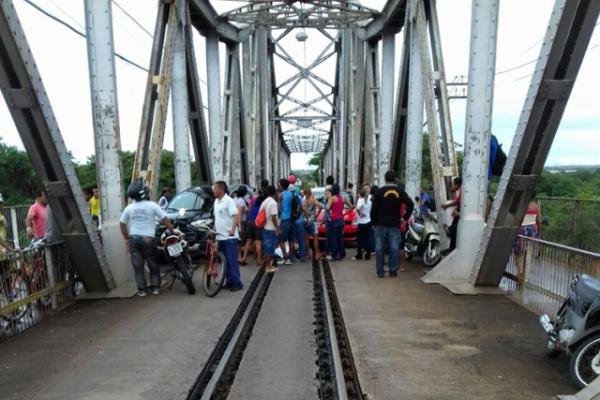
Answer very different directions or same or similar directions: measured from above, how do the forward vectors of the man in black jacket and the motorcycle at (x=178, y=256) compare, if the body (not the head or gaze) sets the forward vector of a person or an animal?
same or similar directions

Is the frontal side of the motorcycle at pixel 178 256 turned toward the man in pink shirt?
no

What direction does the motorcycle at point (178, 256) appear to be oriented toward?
away from the camera

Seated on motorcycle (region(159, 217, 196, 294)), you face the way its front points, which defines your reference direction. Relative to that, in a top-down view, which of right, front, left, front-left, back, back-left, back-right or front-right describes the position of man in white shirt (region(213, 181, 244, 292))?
right

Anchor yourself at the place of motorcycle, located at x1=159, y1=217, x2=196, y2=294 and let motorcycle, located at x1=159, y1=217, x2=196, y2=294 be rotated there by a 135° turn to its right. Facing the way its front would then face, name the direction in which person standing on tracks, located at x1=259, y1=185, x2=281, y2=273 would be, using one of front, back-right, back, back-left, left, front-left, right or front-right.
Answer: left

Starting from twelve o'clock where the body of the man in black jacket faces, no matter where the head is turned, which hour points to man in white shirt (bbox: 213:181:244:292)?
The man in white shirt is roughly at 8 o'clock from the man in black jacket.

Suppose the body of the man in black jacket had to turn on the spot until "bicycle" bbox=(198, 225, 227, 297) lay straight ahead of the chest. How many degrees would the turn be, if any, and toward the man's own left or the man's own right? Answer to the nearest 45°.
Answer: approximately 135° to the man's own left

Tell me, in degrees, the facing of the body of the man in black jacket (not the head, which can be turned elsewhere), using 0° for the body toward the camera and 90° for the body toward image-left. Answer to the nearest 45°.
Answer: approximately 180°

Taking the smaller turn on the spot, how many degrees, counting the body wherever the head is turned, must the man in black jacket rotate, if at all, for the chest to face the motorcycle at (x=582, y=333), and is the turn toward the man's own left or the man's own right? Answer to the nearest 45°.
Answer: approximately 180°

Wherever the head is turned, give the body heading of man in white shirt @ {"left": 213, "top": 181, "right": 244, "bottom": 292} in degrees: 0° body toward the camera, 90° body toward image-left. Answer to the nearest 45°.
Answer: approximately 45°

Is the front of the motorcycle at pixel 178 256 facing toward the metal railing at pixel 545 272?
no

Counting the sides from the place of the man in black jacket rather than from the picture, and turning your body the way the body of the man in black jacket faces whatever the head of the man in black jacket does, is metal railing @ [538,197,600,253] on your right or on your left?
on your right

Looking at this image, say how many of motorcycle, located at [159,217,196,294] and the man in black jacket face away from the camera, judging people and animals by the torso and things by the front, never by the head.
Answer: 2

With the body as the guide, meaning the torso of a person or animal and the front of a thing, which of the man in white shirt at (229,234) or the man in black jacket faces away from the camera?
the man in black jacket

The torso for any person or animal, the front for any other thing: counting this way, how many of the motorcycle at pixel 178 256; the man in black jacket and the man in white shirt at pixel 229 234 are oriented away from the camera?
2

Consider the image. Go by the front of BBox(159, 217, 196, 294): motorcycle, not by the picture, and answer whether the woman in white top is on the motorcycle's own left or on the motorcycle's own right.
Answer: on the motorcycle's own right

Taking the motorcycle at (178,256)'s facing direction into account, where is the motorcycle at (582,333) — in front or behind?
behind
